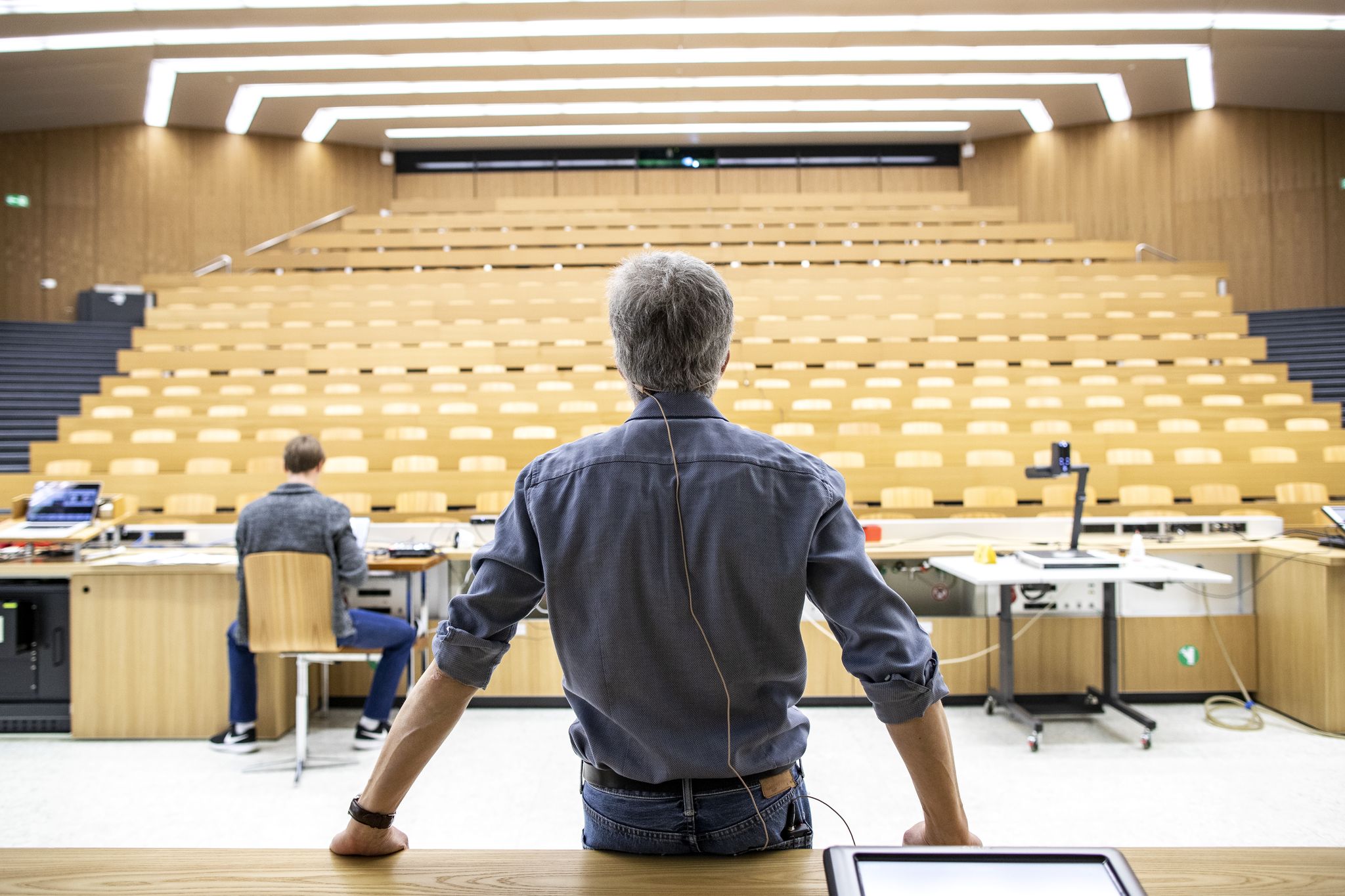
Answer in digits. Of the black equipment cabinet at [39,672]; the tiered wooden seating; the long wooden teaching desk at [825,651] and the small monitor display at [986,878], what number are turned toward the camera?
4

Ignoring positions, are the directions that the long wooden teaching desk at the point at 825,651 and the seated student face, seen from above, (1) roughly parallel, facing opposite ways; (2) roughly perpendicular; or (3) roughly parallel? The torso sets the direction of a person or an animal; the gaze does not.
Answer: roughly parallel, facing opposite ways

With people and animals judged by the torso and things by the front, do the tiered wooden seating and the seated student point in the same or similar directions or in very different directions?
very different directions

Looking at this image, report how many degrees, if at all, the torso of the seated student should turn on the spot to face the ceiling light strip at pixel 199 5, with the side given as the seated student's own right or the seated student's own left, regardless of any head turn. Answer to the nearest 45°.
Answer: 0° — they already face it

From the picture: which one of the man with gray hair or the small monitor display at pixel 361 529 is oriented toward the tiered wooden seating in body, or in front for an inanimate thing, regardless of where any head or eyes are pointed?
the man with gray hair

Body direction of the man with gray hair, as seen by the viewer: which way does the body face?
away from the camera

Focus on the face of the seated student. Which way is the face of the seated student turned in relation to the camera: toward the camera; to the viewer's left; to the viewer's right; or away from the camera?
away from the camera

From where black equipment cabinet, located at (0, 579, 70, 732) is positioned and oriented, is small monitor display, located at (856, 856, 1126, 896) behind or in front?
in front

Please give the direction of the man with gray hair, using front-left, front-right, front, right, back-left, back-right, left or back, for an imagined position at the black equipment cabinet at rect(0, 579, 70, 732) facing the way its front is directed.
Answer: front

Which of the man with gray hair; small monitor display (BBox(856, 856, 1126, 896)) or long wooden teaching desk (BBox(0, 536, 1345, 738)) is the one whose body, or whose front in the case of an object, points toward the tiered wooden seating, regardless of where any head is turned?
the man with gray hair

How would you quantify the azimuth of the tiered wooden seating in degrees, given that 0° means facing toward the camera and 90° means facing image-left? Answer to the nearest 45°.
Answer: approximately 0°

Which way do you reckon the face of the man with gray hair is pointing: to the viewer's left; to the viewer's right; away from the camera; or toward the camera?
away from the camera

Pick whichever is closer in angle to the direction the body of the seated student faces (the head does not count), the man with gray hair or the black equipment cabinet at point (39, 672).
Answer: the black equipment cabinet

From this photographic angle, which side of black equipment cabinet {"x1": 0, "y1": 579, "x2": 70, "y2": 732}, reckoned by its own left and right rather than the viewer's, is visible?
front

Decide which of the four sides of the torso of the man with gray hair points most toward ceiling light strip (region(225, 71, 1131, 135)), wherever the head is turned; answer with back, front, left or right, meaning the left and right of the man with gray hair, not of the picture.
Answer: front
